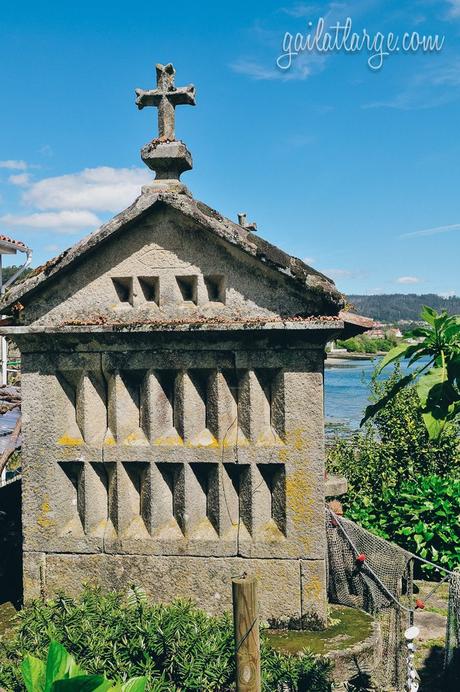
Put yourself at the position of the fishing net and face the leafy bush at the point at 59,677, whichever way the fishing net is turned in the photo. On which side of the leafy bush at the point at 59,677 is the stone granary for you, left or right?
right

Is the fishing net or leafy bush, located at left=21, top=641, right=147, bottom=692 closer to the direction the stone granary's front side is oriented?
the leafy bush

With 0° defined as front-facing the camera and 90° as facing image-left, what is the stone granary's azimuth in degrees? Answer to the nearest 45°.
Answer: approximately 0°

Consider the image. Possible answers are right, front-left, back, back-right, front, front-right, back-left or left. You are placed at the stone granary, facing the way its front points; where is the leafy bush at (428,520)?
back-left

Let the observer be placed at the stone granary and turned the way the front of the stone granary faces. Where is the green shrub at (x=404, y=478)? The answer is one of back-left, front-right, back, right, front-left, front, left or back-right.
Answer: back-left

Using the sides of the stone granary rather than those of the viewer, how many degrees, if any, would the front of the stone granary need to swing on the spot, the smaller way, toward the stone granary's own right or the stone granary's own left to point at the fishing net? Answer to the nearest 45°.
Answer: approximately 90° to the stone granary's own left

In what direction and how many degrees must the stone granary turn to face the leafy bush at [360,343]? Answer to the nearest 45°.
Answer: approximately 180°

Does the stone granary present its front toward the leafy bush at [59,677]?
yes
